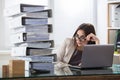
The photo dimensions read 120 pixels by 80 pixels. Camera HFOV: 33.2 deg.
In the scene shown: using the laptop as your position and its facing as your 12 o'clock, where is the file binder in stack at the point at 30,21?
The file binder in stack is roughly at 10 o'clock from the laptop.

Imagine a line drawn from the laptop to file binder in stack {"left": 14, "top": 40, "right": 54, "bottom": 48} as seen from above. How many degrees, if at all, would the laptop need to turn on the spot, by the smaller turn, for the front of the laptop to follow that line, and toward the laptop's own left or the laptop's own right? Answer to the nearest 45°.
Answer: approximately 90° to the laptop's own left

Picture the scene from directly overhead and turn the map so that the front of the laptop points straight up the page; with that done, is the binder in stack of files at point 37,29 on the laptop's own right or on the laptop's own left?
on the laptop's own left

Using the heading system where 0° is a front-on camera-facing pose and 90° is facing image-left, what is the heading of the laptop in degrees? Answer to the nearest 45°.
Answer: approximately 135°

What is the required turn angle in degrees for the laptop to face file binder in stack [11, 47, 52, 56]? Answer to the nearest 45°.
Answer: approximately 90° to its left

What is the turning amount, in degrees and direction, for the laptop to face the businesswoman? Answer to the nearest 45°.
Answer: approximately 45° to its right

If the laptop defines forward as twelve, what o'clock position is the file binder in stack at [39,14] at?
The file binder in stack is roughly at 10 o'clock from the laptop.

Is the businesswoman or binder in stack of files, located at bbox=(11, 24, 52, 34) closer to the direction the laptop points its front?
the businesswoman
